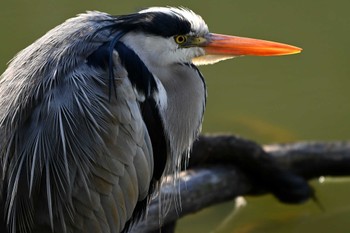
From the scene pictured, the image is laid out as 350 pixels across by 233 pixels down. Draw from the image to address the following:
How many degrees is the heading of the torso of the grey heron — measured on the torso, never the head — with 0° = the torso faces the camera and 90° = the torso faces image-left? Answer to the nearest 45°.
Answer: approximately 270°
